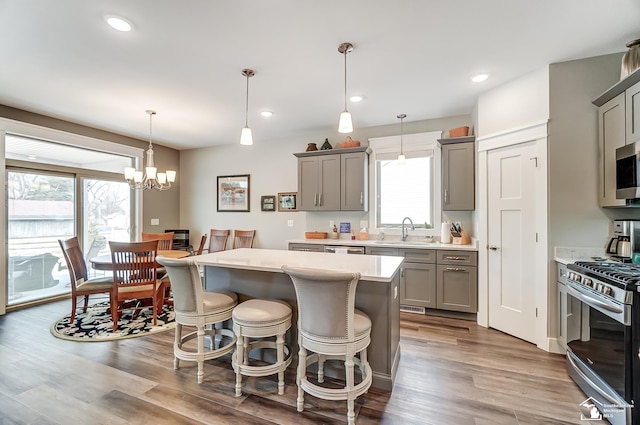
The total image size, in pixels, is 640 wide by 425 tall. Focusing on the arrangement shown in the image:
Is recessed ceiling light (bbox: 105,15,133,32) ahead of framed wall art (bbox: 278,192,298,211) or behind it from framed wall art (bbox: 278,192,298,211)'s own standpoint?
ahead

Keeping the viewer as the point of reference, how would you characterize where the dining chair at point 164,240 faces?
facing the viewer

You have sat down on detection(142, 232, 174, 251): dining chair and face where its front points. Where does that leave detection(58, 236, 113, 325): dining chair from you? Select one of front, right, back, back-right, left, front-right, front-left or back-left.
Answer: front-right

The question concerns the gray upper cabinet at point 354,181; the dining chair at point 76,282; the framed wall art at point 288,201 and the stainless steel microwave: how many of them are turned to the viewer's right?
1

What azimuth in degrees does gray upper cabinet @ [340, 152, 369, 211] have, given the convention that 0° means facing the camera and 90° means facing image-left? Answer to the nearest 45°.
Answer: approximately 0°

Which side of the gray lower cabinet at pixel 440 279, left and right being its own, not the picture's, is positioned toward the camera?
front

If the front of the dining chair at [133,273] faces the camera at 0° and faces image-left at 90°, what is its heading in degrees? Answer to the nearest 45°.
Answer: approximately 180°

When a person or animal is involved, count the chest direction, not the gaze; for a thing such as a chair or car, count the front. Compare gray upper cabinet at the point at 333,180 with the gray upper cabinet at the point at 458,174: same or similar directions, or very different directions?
same or similar directions

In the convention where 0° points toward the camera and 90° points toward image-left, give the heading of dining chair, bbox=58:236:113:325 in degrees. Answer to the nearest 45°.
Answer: approximately 270°

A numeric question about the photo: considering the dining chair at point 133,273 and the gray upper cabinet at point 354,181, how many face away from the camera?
1

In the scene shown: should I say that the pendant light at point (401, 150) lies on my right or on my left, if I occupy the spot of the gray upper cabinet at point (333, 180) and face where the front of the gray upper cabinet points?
on my left

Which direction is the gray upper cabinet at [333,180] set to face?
toward the camera

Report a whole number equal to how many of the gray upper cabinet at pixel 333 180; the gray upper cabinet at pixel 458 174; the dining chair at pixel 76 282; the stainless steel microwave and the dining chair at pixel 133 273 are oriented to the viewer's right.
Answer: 1

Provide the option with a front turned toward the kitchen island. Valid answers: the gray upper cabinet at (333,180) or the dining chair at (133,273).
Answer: the gray upper cabinet

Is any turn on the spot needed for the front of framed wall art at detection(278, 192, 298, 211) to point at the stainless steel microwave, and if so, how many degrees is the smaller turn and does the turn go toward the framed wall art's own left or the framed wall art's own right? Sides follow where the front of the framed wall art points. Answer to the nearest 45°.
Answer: approximately 45° to the framed wall art's own left

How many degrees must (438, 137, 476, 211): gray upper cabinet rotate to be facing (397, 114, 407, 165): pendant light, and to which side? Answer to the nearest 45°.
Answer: approximately 90° to its right
